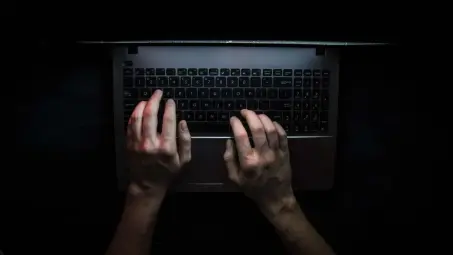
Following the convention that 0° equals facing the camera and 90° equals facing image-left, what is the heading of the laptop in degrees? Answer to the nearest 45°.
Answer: approximately 0°
